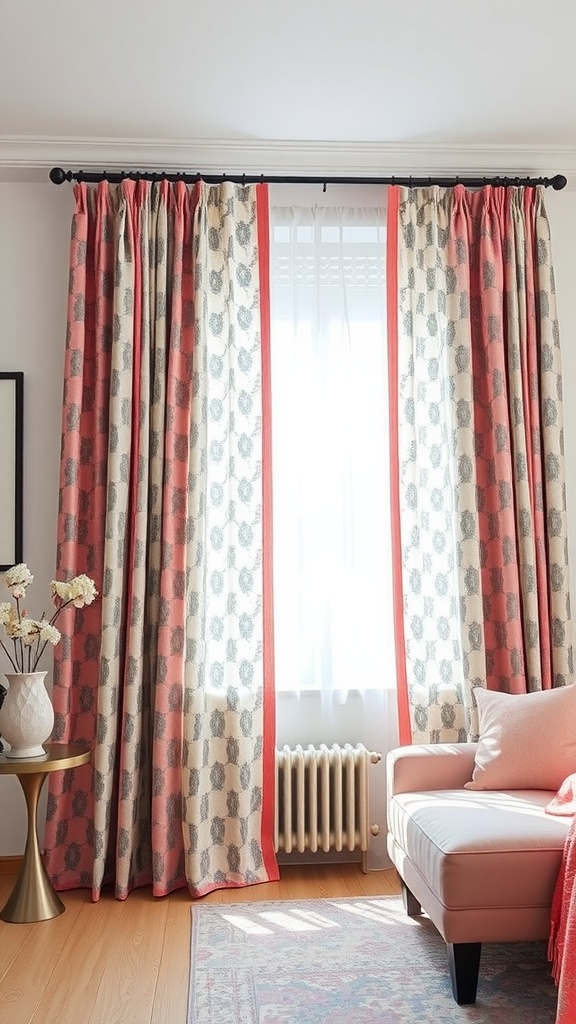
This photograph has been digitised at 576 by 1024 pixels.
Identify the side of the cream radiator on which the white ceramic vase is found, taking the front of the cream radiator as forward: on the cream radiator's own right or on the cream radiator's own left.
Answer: on the cream radiator's own right

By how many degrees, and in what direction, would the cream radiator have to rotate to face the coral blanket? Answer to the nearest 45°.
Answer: approximately 45° to its left

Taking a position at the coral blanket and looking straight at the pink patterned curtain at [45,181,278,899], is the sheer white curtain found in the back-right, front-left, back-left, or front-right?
front-right

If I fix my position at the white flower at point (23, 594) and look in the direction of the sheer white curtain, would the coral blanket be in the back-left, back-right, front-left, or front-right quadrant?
front-right

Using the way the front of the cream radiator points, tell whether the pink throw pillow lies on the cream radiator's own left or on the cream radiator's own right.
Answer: on the cream radiator's own left

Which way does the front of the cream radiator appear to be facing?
toward the camera

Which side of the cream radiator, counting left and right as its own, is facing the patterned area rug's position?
front

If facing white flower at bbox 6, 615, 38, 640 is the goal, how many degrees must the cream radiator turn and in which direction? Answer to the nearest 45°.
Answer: approximately 45° to its right

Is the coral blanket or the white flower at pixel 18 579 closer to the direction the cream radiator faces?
the coral blanket

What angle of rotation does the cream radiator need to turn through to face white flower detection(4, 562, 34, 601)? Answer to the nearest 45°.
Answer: approximately 45° to its right
